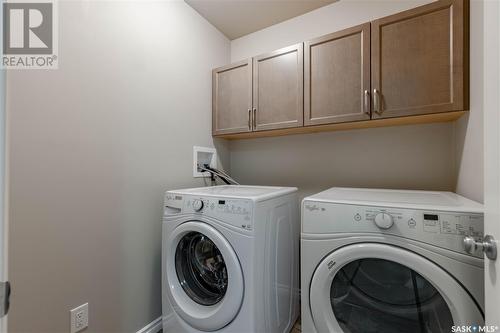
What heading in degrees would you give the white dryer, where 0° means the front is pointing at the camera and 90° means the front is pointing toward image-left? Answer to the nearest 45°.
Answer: approximately 0°

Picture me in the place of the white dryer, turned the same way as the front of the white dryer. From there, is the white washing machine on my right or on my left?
on my right

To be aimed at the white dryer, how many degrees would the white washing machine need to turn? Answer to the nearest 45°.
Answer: approximately 90° to its left

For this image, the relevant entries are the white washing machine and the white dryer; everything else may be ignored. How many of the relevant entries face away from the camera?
0

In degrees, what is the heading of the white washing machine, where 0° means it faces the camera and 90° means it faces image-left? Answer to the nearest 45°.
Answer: approximately 45°
